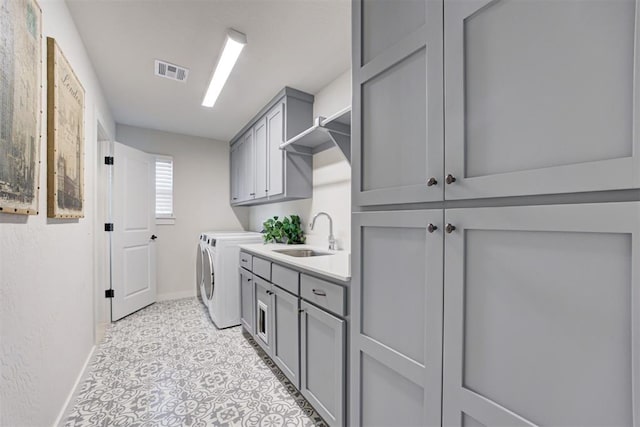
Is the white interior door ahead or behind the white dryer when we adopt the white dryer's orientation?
ahead

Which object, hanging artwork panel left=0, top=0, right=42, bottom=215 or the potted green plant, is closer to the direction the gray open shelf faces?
the hanging artwork panel

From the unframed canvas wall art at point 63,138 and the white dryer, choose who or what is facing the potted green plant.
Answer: the unframed canvas wall art

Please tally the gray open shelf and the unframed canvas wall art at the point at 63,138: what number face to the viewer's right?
1

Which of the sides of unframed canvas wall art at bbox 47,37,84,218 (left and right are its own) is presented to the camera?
right

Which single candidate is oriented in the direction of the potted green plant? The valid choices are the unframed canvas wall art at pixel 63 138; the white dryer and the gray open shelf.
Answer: the unframed canvas wall art

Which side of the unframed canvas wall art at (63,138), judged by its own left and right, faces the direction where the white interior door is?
left

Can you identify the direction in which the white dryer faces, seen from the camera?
facing to the left of the viewer

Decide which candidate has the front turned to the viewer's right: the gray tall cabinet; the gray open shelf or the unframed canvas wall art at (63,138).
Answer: the unframed canvas wall art

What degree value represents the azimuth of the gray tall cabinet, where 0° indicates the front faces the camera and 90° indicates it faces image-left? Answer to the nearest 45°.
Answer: approximately 45°
